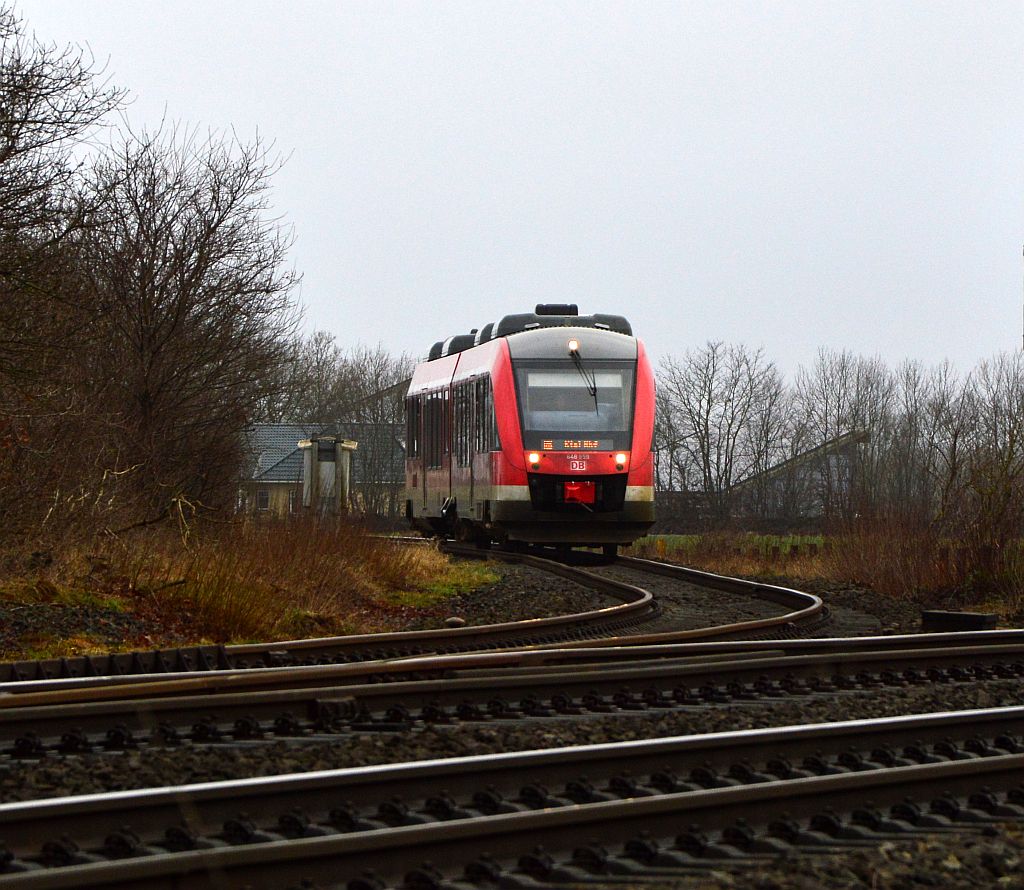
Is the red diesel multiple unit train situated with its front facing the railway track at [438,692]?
yes

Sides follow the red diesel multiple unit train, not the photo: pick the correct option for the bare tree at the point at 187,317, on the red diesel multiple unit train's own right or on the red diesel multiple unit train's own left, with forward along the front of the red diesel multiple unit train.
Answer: on the red diesel multiple unit train's own right

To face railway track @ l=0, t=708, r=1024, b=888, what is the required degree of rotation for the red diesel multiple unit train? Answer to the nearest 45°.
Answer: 0° — it already faces it

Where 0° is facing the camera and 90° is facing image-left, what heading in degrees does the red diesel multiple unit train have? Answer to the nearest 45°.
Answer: approximately 0°

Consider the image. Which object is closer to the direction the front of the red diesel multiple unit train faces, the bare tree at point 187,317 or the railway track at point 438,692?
the railway track
